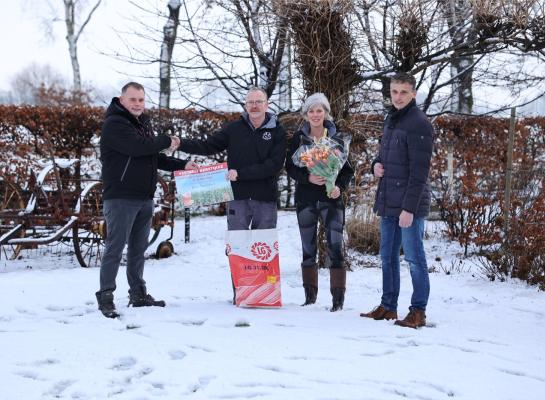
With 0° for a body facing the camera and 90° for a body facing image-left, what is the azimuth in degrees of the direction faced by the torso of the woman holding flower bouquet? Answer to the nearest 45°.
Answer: approximately 0°

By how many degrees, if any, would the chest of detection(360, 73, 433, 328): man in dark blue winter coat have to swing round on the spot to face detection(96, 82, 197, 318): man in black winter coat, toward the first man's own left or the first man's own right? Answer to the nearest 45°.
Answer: approximately 45° to the first man's own right

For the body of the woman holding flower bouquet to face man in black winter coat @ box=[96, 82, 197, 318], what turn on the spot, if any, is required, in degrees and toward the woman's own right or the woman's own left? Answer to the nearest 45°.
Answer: approximately 90° to the woman's own right

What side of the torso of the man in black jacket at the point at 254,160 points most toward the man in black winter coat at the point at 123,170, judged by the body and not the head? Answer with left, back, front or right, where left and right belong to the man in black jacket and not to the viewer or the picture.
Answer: right

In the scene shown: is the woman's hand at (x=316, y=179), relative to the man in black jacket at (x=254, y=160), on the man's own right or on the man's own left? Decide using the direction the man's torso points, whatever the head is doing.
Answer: on the man's own left

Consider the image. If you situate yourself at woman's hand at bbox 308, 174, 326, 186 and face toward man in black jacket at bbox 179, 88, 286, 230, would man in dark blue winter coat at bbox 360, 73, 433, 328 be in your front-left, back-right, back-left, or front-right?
back-left

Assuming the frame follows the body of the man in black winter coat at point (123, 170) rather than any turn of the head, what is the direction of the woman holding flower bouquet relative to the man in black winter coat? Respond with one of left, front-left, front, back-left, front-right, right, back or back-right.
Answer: front-left

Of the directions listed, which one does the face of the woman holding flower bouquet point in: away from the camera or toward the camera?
toward the camera

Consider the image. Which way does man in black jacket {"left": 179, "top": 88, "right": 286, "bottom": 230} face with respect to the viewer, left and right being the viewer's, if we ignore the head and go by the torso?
facing the viewer

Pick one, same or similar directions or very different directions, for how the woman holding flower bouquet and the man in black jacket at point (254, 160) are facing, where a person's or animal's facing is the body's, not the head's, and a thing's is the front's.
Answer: same or similar directions

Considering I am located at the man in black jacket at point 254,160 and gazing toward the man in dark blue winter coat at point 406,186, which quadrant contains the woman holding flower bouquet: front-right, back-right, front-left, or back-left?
front-left

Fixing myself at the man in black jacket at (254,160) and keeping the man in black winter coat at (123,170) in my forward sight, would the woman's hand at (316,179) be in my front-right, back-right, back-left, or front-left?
back-left

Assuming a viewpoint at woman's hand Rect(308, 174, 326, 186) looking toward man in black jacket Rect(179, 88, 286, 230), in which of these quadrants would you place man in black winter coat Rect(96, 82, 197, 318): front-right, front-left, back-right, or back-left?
front-left

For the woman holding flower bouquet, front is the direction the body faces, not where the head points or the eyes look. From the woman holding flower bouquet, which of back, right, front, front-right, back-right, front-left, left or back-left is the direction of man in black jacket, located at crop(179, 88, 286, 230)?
right

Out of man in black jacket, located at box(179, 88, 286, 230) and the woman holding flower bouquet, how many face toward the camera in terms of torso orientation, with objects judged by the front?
2

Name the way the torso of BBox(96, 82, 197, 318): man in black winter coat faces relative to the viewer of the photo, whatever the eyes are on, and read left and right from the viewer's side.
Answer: facing the viewer and to the right of the viewer
